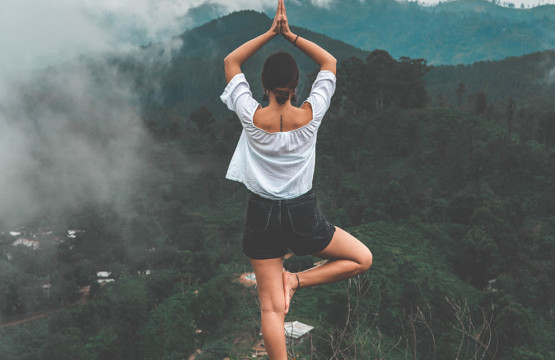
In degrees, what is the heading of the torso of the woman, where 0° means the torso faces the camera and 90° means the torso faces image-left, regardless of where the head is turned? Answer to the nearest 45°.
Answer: approximately 180°

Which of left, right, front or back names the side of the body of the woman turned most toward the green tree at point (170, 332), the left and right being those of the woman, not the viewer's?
front

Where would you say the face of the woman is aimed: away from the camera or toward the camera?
away from the camera
